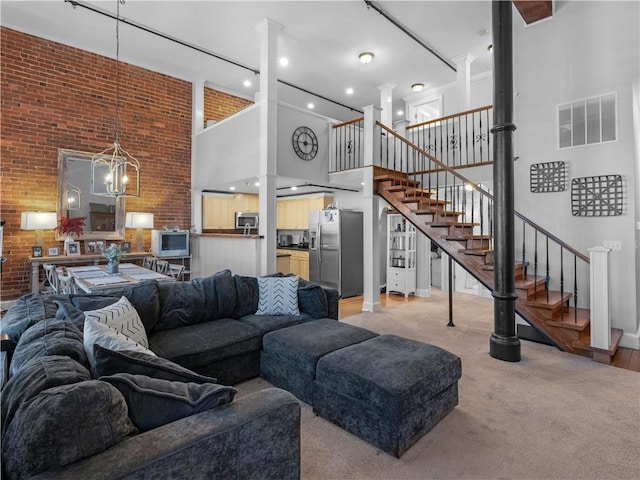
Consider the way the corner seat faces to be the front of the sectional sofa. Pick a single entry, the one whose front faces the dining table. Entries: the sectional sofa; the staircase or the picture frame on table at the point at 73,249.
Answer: the picture frame on table

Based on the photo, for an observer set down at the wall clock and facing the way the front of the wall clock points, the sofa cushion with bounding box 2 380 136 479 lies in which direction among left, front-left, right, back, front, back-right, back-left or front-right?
front-right

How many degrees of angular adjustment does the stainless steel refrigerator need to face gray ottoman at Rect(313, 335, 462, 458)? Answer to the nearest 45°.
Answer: approximately 45° to its left

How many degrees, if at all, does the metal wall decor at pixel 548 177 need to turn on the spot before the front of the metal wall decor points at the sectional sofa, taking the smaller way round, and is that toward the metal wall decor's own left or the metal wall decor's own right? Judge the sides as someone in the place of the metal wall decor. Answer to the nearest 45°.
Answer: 0° — it already faces it

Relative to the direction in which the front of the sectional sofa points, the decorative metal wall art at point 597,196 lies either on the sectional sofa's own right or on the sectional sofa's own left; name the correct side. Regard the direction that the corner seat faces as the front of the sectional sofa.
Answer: on the sectional sofa's own left

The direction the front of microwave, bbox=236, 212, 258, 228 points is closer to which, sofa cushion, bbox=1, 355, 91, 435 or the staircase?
the sofa cushion

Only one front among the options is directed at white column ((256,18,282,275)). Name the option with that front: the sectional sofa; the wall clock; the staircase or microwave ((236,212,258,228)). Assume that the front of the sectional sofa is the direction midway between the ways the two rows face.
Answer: the microwave
